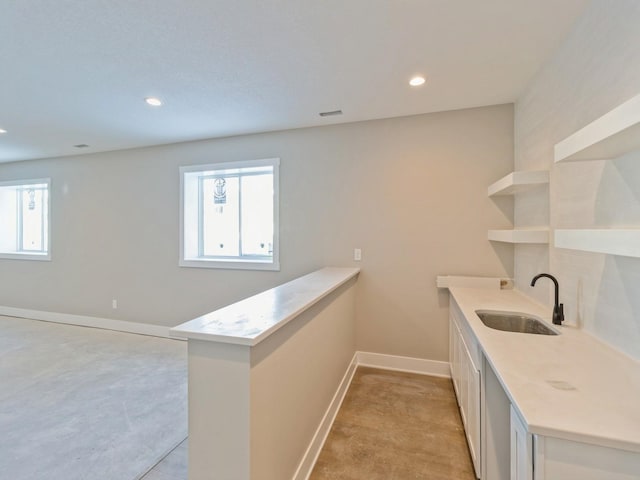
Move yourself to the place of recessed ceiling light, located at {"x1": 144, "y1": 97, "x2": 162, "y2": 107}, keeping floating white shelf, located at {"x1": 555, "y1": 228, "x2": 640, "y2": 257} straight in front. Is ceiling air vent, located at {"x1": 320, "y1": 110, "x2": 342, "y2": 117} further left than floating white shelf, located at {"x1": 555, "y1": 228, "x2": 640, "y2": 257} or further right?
left

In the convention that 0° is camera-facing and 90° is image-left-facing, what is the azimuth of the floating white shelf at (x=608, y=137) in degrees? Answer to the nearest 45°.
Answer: approximately 45°

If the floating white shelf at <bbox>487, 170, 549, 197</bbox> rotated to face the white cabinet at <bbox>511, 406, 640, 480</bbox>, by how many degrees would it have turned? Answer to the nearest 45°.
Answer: approximately 90° to its left

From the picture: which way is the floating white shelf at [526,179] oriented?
to the viewer's left

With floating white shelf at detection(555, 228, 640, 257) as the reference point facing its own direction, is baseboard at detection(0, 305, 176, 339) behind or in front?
in front

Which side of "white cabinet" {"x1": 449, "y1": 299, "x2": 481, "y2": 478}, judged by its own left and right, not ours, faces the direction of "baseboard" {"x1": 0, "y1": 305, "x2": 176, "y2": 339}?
front

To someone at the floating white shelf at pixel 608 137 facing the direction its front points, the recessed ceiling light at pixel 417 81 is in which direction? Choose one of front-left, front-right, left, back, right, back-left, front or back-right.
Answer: right

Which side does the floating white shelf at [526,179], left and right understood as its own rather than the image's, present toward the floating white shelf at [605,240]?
left

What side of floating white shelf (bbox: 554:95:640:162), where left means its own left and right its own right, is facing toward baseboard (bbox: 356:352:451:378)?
right

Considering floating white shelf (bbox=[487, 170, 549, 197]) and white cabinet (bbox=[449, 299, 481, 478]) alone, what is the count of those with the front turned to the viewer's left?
2

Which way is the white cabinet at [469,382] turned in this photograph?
to the viewer's left

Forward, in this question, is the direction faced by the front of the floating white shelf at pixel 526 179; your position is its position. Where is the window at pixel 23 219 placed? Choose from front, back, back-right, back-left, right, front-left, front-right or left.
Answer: front

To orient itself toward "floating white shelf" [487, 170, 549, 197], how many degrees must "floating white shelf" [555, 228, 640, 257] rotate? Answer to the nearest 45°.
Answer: approximately 135° to its right
